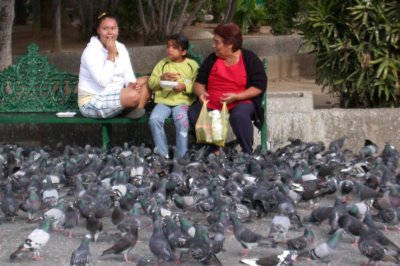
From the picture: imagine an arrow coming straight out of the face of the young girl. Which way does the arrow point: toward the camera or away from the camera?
toward the camera

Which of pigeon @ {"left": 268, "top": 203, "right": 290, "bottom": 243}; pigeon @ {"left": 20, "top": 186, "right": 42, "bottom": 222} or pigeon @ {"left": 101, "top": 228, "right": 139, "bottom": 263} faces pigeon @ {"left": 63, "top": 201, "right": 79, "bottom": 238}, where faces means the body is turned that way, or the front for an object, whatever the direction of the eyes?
pigeon @ {"left": 20, "top": 186, "right": 42, "bottom": 222}

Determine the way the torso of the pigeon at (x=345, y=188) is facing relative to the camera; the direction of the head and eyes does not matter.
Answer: toward the camera

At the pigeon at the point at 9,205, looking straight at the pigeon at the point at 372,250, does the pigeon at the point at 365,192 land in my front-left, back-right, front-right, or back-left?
front-left

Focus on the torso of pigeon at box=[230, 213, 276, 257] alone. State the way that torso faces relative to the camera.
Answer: to the viewer's left

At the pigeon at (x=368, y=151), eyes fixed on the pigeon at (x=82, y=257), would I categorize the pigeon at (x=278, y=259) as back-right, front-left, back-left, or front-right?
front-left

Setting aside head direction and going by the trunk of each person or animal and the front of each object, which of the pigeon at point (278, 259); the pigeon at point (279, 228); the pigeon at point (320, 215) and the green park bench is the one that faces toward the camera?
the green park bench

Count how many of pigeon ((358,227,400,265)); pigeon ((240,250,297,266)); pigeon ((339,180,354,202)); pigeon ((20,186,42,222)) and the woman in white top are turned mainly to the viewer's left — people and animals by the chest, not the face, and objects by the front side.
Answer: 1

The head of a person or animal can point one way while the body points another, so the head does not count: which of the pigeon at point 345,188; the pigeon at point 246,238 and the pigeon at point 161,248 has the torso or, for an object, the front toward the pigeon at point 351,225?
the pigeon at point 345,188

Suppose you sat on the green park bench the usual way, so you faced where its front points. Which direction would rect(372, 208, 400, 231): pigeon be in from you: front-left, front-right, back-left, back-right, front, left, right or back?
front-left

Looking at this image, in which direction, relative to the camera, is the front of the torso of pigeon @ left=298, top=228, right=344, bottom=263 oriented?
to the viewer's right

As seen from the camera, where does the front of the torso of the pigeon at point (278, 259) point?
to the viewer's right
